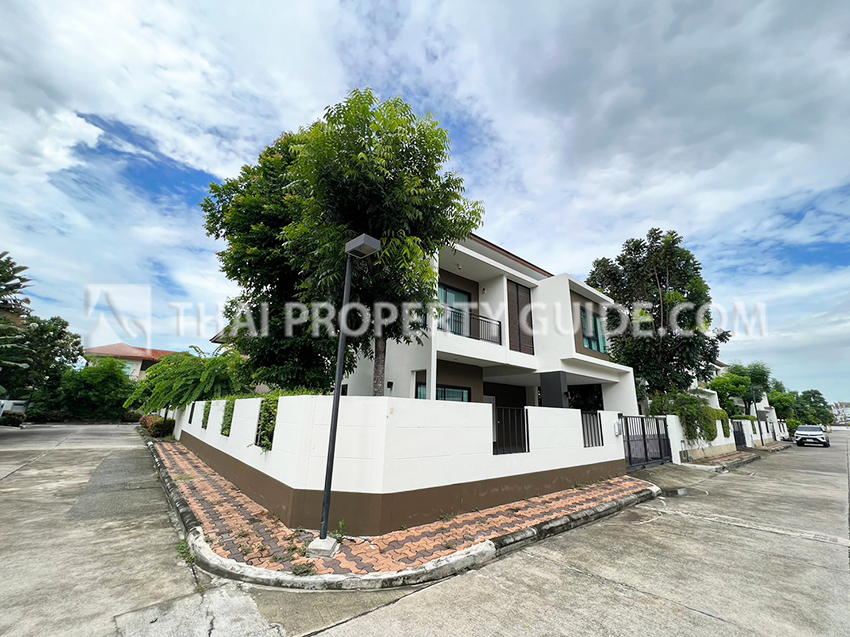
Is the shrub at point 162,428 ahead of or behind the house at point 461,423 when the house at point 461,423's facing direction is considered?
behind

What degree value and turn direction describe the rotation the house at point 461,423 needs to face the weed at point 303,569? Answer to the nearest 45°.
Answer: approximately 90° to its right

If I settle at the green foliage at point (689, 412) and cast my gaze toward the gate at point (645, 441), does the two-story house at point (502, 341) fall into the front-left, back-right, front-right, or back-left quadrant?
front-right

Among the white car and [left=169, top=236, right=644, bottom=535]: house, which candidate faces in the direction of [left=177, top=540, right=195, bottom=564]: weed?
the white car

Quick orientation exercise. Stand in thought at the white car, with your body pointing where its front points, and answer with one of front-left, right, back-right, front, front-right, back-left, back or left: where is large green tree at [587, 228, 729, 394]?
front

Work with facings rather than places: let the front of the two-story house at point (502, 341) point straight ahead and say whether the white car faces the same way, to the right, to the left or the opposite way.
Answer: to the right

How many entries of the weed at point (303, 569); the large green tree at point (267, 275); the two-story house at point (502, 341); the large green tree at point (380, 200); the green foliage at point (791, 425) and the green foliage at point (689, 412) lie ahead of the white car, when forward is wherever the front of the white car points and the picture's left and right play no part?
5

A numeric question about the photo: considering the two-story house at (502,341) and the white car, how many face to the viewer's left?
0

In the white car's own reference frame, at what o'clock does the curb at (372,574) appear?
The curb is roughly at 12 o'clock from the white car.

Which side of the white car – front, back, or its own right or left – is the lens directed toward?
front

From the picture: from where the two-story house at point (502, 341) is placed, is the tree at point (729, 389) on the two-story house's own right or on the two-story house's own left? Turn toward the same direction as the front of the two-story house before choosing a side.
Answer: on the two-story house's own left

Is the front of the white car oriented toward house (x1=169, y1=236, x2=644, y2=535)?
yes

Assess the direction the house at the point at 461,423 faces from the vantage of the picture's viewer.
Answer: facing the viewer and to the right of the viewer

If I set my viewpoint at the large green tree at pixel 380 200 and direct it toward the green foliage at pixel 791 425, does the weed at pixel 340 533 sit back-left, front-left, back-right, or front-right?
back-right

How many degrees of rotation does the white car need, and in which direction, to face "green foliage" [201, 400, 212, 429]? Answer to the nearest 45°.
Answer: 0° — it already faces it

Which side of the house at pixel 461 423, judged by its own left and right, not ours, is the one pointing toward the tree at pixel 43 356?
back

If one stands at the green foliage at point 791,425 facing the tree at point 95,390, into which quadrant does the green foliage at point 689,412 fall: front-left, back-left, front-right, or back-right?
front-left
